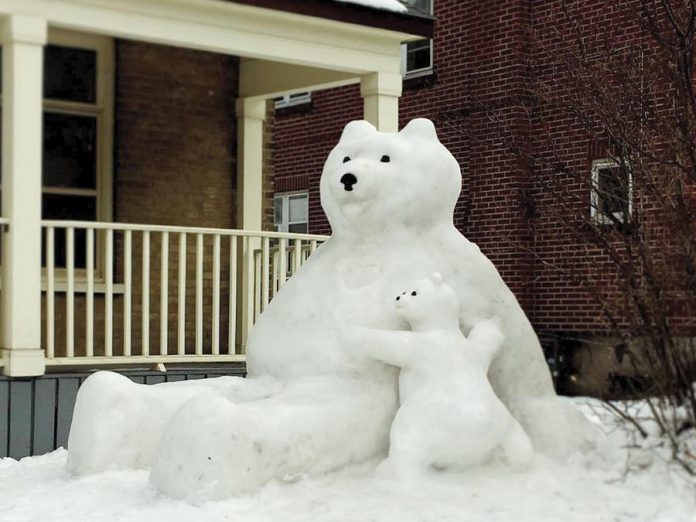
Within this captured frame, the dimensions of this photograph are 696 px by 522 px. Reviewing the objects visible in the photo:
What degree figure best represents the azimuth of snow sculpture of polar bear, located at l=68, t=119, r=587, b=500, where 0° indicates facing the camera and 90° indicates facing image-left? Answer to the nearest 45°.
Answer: approximately 45°

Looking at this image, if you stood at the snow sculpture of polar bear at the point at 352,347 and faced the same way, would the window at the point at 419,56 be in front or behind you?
behind

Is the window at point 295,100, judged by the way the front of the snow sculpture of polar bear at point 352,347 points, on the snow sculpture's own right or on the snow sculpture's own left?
on the snow sculpture's own right

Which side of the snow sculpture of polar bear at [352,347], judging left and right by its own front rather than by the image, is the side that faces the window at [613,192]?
back

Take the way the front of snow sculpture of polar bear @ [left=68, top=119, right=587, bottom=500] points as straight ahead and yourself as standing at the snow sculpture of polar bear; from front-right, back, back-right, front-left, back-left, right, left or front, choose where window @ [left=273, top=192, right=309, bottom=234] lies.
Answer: back-right
